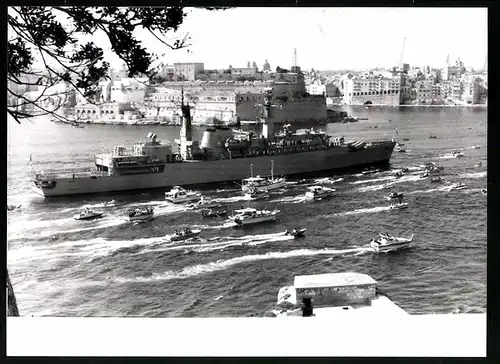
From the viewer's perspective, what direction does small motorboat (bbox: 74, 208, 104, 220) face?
to the viewer's right

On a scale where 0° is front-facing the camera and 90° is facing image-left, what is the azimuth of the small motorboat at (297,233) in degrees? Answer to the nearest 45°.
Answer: approximately 270°

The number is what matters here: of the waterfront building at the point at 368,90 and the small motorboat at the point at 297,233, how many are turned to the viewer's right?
1

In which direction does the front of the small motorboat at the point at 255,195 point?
to the viewer's right

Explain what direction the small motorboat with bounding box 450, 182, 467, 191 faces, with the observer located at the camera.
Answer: facing to the right of the viewer

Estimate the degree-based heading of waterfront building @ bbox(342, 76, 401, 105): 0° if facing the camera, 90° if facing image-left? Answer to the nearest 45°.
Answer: approximately 0°
